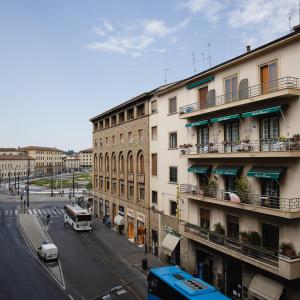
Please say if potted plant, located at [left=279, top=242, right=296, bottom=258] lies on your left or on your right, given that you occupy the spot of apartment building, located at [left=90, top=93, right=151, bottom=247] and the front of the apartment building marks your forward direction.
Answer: on your left

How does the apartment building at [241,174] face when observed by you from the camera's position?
facing the viewer and to the left of the viewer

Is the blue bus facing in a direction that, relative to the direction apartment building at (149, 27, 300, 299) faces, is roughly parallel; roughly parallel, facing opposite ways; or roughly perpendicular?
roughly perpendicular

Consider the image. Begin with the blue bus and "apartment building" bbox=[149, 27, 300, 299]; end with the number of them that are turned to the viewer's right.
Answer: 0

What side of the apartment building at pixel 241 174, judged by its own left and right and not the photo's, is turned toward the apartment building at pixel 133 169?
right

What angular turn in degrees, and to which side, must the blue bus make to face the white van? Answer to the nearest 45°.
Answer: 0° — it already faces it

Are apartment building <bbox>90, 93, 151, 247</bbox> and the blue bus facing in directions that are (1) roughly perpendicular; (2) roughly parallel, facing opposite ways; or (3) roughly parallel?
roughly perpendicular

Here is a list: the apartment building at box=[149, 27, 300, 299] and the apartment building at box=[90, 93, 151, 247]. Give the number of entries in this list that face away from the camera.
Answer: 0

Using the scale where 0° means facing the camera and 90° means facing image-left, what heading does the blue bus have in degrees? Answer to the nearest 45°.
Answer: approximately 135°

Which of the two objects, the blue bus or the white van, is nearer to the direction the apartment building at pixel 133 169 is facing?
the white van

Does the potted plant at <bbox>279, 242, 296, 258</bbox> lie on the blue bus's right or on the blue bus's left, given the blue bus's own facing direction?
on its right
